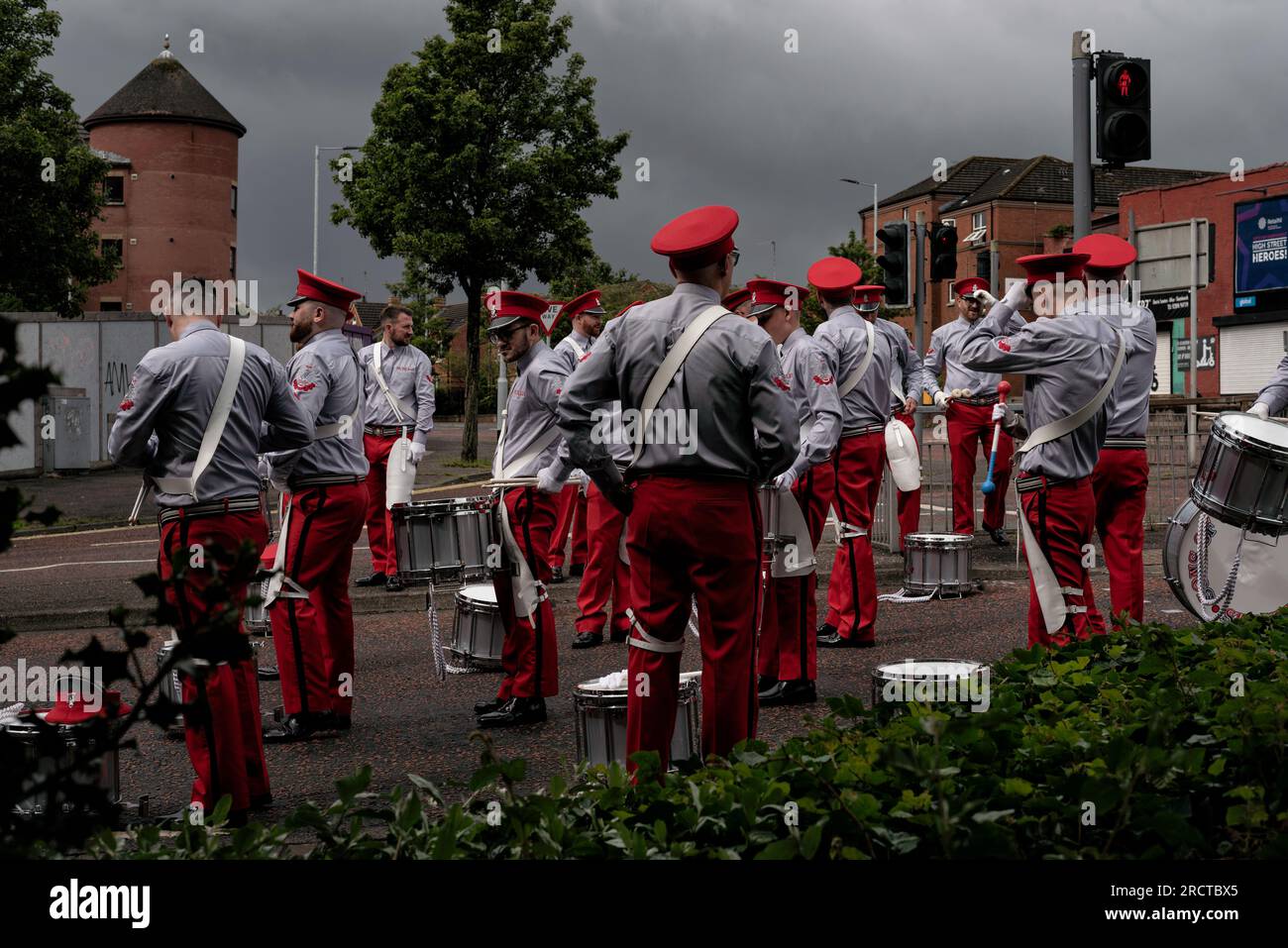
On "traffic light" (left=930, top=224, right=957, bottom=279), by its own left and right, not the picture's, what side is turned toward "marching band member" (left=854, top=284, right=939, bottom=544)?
front

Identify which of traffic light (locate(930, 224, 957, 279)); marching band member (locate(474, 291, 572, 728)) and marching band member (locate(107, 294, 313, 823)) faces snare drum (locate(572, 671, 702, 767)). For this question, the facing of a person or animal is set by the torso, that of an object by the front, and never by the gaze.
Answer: the traffic light

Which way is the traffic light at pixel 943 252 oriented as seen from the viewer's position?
toward the camera

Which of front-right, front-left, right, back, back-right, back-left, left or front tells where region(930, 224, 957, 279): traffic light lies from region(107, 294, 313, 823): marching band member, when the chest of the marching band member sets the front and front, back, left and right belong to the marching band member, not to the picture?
right

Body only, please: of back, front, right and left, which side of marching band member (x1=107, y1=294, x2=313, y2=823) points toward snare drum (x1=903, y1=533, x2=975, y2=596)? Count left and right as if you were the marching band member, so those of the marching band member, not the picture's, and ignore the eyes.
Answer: right

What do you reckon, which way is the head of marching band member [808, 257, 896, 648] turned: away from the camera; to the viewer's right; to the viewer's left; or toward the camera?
away from the camera

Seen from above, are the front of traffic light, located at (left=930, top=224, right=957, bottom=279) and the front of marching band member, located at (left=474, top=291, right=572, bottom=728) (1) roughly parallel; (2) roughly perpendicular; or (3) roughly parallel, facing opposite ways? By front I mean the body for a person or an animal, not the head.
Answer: roughly perpendicular

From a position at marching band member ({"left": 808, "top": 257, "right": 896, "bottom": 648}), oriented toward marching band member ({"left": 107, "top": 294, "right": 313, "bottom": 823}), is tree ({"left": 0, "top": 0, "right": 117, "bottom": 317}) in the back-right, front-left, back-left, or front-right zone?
back-right

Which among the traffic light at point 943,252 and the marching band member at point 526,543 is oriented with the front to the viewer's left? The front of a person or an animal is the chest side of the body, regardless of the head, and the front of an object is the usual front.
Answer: the marching band member

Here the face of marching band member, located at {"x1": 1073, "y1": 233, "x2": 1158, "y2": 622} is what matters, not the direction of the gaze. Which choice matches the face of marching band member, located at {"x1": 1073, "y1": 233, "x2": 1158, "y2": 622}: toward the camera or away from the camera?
away from the camera

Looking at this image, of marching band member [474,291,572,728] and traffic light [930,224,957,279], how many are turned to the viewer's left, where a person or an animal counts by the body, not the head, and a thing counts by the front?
1

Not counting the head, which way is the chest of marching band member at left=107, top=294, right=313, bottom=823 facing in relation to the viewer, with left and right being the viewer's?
facing away from the viewer and to the left of the viewer
